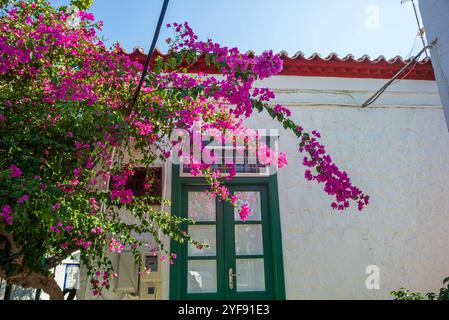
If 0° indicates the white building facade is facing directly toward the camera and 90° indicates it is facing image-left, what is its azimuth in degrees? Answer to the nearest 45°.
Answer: approximately 0°
